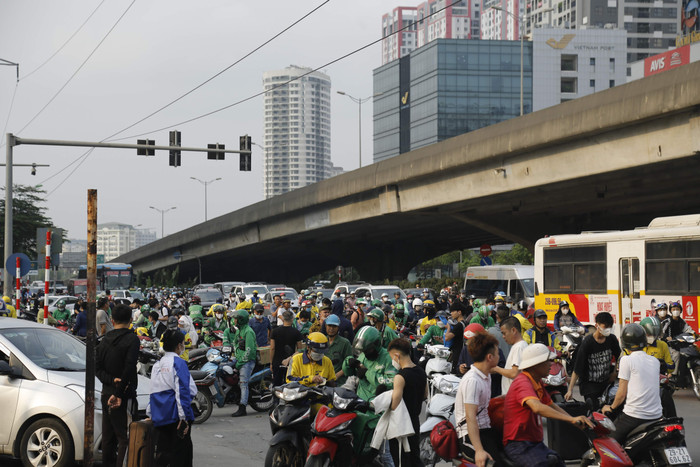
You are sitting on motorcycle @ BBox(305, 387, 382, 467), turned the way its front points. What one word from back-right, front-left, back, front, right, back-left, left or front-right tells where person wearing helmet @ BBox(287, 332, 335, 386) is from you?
back-right

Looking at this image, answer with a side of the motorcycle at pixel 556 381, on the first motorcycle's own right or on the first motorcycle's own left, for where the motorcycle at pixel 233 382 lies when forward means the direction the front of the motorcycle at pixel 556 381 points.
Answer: on the first motorcycle's own right

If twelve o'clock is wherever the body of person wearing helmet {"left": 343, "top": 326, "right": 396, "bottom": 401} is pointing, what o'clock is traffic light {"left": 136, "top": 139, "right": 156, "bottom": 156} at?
The traffic light is roughly at 4 o'clock from the person wearing helmet.

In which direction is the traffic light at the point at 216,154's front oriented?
away from the camera

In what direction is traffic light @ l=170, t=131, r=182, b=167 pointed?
away from the camera

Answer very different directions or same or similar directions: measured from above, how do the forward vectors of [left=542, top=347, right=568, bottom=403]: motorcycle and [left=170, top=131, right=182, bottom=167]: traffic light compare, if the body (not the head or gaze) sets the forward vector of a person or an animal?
very different directions

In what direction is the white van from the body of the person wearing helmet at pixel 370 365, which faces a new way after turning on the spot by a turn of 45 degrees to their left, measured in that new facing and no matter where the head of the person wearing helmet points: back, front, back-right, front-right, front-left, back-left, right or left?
back

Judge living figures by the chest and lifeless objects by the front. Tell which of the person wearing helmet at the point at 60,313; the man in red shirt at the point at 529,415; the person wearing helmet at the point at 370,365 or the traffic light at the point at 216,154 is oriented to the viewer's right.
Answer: the man in red shirt

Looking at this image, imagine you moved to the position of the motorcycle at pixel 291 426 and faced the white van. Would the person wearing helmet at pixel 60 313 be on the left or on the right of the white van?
left

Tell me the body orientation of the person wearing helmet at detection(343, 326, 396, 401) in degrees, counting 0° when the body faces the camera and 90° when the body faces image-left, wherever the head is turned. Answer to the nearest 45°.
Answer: approximately 45°
